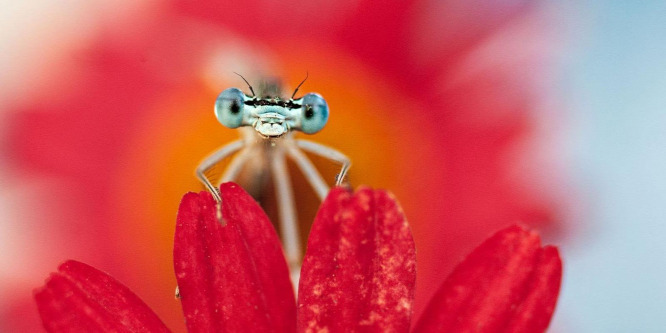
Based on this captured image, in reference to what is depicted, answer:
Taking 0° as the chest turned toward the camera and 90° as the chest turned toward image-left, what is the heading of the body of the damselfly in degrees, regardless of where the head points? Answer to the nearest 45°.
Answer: approximately 0°
